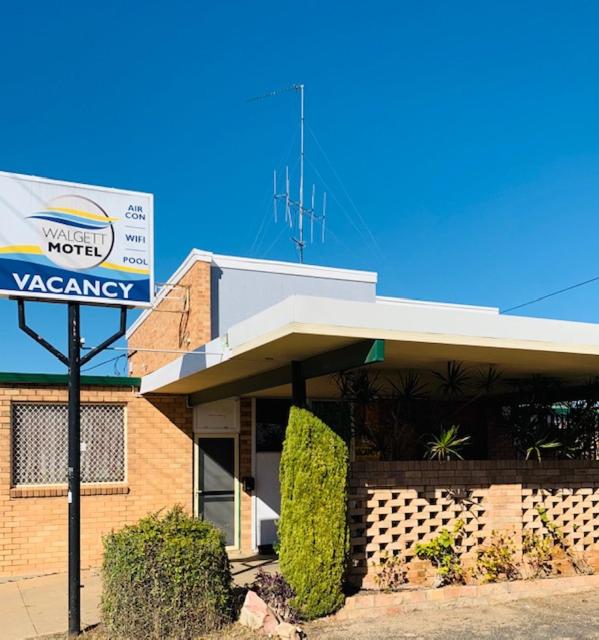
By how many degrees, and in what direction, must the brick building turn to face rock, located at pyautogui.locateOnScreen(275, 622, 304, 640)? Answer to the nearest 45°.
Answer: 0° — it already faces it

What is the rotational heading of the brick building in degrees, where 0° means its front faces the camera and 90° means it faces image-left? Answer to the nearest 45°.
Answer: approximately 0°
